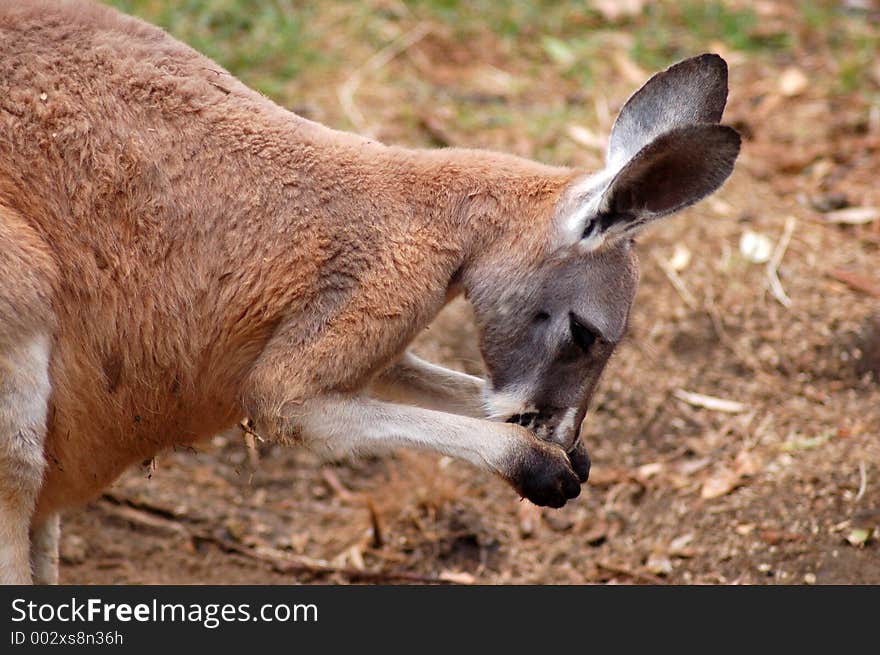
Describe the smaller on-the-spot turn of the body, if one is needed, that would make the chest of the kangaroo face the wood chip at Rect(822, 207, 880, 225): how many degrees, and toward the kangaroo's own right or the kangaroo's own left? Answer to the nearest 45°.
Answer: approximately 45° to the kangaroo's own left

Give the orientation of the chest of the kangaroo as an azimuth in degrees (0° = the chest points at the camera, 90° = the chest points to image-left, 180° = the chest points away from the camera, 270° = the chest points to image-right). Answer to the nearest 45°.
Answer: approximately 270°

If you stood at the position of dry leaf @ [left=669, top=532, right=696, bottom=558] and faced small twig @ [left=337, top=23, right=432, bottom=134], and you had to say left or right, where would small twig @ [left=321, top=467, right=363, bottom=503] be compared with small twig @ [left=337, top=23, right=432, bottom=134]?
left

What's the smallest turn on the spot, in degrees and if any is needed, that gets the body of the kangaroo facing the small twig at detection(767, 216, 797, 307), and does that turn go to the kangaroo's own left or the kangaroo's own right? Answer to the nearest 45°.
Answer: approximately 45° to the kangaroo's own left
